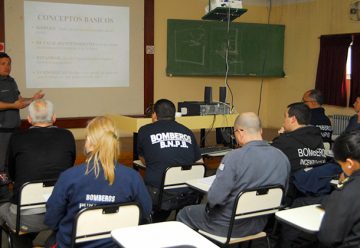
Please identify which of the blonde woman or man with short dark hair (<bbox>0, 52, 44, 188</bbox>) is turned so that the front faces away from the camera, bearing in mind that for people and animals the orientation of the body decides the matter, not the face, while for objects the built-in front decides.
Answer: the blonde woman

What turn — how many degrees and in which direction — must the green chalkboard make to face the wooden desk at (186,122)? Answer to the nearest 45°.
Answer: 0° — it already faces it

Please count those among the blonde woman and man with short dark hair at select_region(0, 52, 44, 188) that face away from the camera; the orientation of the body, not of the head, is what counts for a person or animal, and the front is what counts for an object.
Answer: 1

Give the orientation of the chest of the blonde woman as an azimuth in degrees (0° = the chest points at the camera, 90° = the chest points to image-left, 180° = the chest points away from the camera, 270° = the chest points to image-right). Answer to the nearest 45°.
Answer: approximately 180°

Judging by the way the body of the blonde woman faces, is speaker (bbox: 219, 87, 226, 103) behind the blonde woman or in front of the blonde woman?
in front

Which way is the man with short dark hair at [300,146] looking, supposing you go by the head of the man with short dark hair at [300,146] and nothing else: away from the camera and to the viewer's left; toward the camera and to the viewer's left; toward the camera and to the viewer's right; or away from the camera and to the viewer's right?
away from the camera and to the viewer's left

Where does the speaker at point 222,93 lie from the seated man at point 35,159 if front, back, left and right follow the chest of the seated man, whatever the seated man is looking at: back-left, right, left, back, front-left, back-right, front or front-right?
front-right

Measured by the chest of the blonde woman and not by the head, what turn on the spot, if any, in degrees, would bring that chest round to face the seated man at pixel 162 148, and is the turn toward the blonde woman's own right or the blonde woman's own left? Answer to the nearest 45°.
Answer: approximately 45° to the blonde woman's own right

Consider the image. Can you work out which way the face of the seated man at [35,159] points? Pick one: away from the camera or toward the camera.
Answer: away from the camera

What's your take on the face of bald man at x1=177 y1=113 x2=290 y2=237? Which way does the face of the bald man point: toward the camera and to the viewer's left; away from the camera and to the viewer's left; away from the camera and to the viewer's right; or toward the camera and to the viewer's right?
away from the camera and to the viewer's left

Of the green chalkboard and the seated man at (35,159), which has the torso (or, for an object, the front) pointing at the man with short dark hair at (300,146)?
the green chalkboard

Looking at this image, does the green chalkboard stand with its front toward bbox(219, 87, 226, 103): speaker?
yes

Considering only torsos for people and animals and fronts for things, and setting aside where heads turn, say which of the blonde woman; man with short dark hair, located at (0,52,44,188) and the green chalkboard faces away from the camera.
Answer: the blonde woman
